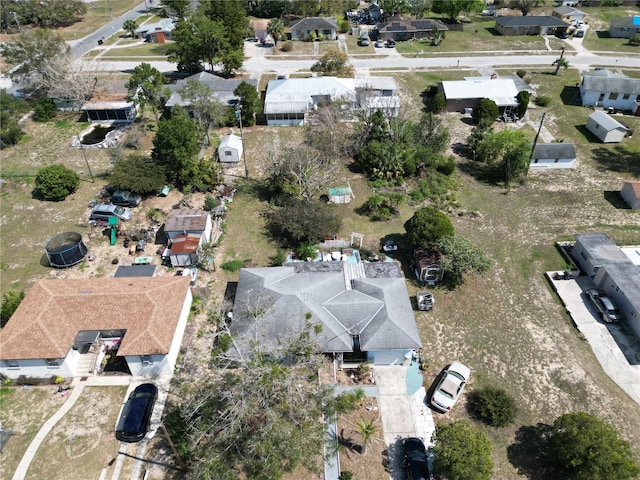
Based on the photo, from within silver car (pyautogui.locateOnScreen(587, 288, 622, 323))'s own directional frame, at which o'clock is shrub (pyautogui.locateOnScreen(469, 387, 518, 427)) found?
The shrub is roughly at 8 o'clock from the silver car.

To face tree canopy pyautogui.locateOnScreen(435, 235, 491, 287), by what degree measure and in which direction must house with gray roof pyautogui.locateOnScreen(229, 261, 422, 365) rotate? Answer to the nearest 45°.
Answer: approximately 135° to its left

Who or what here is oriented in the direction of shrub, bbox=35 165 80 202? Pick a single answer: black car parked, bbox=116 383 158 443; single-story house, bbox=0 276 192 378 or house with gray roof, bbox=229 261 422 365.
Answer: the black car parked

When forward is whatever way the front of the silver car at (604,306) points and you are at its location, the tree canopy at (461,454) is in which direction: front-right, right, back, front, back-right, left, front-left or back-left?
back-left

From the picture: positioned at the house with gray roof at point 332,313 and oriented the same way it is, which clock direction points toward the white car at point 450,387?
The white car is roughly at 10 o'clock from the house with gray roof.

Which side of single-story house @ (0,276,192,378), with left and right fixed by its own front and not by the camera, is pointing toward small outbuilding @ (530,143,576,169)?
left

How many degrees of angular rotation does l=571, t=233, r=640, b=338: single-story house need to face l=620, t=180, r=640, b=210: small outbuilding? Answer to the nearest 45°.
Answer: approximately 135° to its right

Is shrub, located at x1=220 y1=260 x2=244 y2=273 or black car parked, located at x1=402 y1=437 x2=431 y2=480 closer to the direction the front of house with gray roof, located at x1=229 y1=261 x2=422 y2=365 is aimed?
the black car parked

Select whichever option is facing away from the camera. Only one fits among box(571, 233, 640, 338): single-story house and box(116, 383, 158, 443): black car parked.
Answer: the black car parked

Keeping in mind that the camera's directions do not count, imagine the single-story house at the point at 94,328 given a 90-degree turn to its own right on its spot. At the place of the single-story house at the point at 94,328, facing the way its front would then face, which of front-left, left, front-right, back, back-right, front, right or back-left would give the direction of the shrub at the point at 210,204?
back-right

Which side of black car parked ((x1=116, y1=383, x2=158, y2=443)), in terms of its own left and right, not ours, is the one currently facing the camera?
back

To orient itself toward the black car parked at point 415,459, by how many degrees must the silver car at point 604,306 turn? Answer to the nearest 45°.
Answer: approximately 135° to its left

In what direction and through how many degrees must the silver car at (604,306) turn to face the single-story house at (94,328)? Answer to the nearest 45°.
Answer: approximately 90° to its left

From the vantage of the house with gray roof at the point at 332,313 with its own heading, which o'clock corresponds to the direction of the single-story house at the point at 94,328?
The single-story house is roughly at 3 o'clock from the house with gray roof.

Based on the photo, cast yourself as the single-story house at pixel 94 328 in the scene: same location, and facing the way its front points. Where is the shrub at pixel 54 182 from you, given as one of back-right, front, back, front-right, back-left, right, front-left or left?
back
